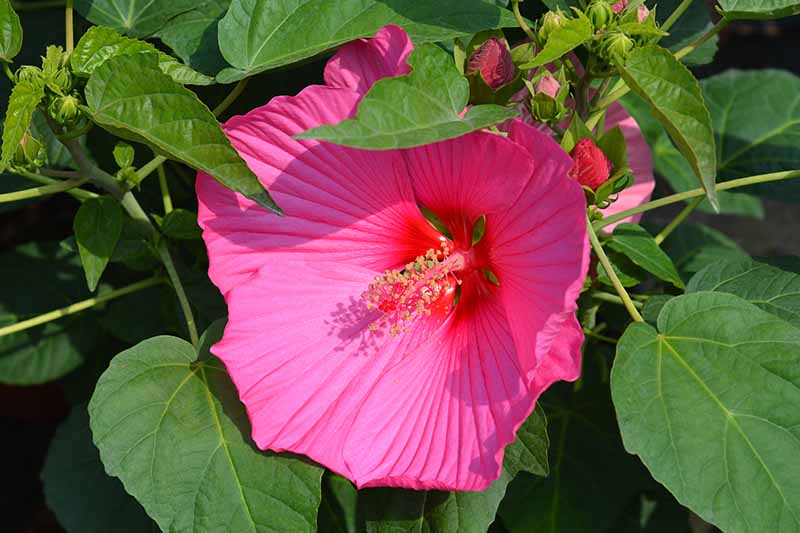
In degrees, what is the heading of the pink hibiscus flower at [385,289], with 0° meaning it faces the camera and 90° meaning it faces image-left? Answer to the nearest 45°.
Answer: approximately 45°
